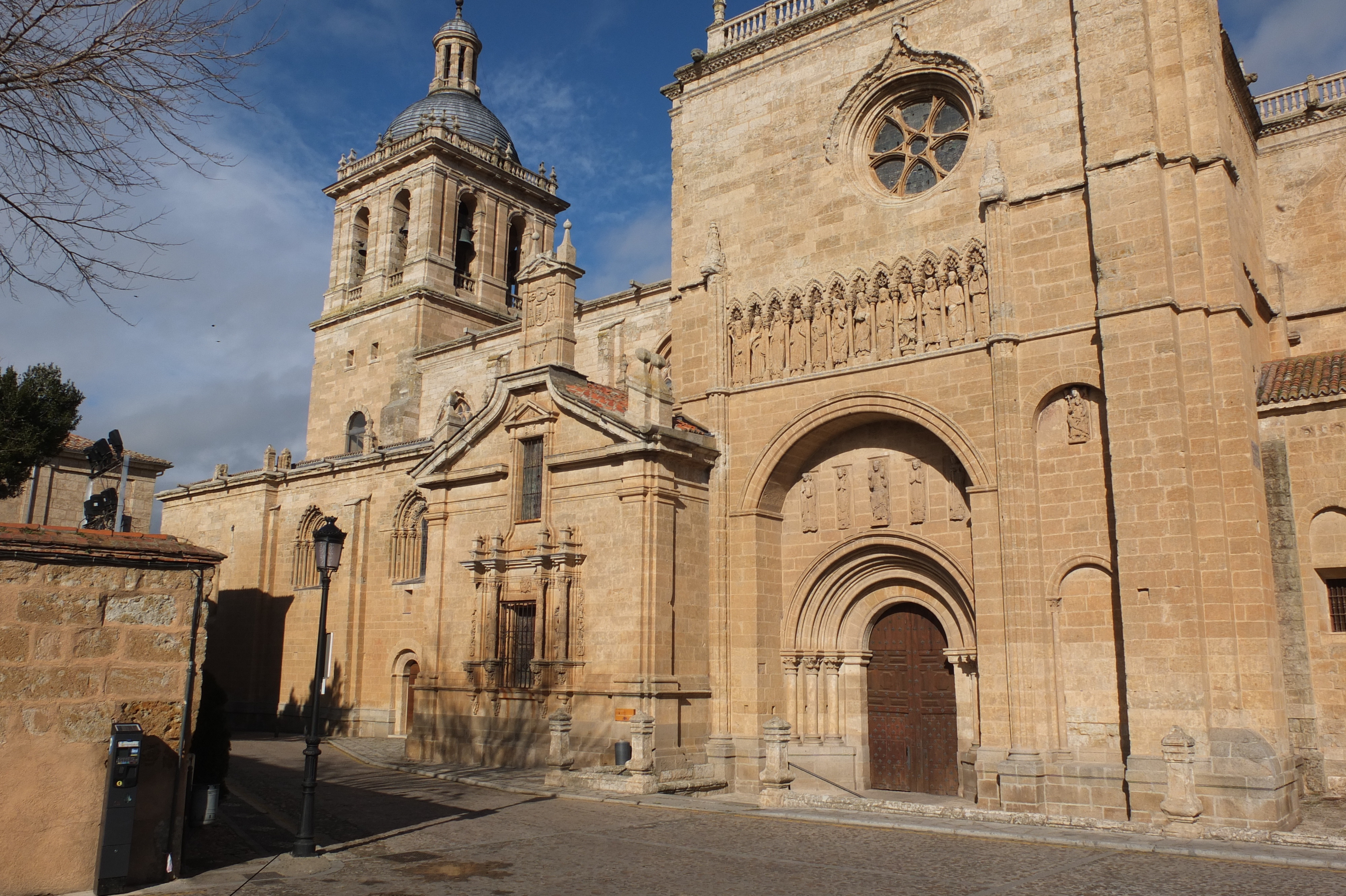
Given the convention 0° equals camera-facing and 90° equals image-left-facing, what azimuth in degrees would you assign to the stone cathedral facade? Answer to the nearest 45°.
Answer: approximately 45°

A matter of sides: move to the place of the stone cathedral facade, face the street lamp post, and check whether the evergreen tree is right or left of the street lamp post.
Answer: right

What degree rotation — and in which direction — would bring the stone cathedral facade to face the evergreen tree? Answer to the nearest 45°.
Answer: approximately 45° to its right

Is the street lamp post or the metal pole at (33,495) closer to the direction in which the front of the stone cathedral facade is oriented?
the street lamp post

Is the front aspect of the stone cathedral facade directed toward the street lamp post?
yes

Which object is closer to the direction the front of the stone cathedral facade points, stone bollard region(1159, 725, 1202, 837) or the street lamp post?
the street lamp post

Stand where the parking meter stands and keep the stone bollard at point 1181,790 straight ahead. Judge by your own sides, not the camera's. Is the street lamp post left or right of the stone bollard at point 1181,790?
left

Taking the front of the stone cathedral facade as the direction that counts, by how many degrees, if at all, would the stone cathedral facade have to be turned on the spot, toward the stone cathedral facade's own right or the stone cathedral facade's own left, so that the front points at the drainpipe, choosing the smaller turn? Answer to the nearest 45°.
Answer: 0° — it already faces it

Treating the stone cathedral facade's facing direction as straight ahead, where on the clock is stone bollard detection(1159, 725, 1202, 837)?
The stone bollard is roughly at 10 o'clock from the stone cathedral facade.

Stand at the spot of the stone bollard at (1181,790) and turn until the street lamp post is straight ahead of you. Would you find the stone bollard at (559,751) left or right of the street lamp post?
right
